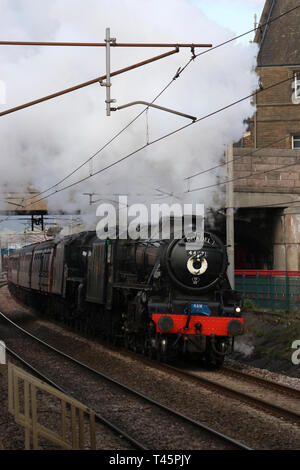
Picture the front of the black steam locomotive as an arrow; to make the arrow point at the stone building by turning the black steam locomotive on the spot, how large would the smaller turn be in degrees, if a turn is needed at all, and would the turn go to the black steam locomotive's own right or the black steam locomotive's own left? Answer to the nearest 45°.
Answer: approximately 135° to the black steam locomotive's own left

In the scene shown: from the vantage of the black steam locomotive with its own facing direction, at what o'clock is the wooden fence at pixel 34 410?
The wooden fence is roughly at 2 o'clock from the black steam locomotive.

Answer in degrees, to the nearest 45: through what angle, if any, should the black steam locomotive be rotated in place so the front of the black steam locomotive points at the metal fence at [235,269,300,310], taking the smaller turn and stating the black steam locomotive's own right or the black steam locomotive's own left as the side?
approximately 90° to the black steam locomotive's own left

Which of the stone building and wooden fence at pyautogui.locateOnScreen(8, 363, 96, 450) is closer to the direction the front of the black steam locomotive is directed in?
the wooden fence

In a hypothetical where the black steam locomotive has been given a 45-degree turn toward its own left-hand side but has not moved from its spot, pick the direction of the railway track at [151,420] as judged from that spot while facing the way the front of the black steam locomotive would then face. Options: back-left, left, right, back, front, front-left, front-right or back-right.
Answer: right

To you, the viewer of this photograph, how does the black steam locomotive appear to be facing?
facing the viewer and to the right of the viewer
